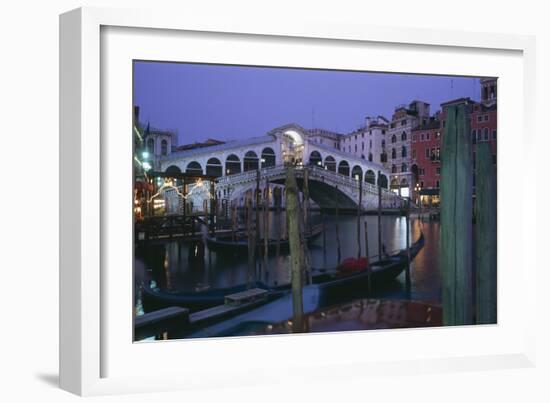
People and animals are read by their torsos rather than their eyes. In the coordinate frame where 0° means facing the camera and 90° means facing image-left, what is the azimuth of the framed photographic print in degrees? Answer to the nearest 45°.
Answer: approximately 315°
